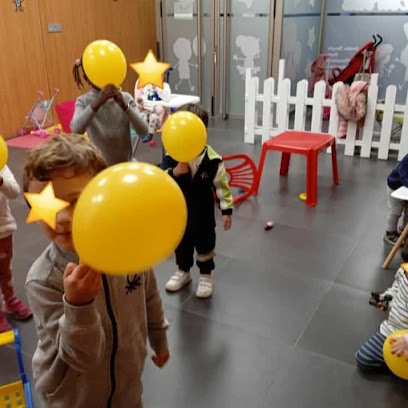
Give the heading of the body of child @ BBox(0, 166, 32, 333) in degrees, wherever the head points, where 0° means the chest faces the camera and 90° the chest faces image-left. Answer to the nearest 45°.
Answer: approximately 315°

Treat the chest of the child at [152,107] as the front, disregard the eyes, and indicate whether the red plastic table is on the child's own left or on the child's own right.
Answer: on the child's own left

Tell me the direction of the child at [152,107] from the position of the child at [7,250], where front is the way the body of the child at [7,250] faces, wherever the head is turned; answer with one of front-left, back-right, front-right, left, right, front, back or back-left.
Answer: left

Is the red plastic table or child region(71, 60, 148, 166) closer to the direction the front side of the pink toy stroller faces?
the child

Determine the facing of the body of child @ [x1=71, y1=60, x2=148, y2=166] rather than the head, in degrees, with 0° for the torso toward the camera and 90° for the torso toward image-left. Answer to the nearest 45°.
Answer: approximately 0°

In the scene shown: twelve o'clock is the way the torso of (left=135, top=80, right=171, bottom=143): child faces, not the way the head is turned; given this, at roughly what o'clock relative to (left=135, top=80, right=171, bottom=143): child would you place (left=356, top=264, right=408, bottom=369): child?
(left=356, top=264, right=408, bottom=369): child is roughly at 10 o'clock from (left=135, top=80, right=171, bottom=143): child.
